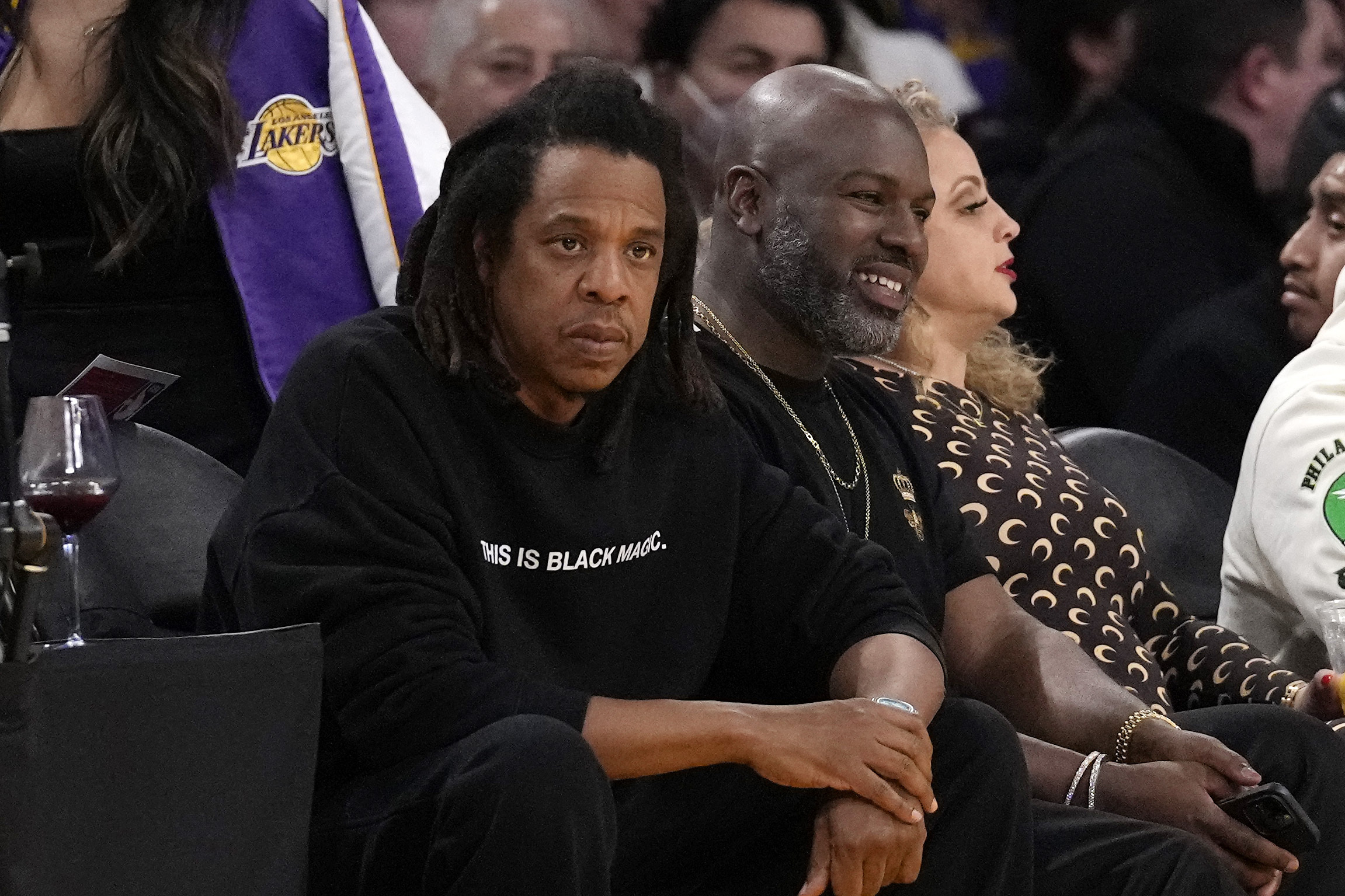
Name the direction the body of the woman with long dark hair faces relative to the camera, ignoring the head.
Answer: toward the camera

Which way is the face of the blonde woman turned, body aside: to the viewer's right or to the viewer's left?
to the viewer's right

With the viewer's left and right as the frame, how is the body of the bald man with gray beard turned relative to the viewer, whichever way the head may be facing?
facing the viewer and to the right of the viewer

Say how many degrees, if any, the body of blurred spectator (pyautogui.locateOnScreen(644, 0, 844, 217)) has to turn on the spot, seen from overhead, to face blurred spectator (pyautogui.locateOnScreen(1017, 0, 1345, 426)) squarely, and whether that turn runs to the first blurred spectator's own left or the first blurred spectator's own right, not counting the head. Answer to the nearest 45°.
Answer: approximately 90° to the first blurred spectator's own left

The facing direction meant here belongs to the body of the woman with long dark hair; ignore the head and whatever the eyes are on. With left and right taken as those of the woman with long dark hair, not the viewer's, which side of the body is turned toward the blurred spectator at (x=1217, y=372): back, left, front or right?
left

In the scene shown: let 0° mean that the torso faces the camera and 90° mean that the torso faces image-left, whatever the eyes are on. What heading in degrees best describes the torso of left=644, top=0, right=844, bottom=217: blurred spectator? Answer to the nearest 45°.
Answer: approximately 315°

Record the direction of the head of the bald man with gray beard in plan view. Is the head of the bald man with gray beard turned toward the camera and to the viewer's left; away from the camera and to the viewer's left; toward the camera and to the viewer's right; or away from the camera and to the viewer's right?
toward the camera and to the viewer's right

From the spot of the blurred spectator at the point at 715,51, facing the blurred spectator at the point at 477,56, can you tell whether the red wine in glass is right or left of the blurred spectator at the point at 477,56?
left

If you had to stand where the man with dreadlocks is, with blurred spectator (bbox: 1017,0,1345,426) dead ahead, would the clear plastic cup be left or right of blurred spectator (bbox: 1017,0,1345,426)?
right

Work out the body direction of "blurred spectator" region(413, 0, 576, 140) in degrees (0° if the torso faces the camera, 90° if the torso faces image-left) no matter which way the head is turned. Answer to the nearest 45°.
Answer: approximately 315°
